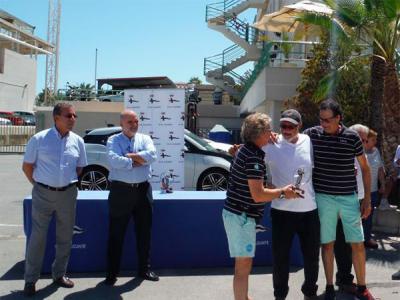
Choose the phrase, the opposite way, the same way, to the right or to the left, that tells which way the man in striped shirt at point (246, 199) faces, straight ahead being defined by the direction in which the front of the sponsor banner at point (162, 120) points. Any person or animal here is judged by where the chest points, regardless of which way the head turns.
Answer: to the left

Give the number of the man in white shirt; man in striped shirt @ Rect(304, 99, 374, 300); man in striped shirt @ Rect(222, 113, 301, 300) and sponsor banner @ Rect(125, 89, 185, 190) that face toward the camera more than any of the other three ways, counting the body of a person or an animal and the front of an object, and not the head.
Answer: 3

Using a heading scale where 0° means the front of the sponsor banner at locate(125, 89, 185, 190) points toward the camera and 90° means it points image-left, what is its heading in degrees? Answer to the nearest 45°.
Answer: approximately 0°

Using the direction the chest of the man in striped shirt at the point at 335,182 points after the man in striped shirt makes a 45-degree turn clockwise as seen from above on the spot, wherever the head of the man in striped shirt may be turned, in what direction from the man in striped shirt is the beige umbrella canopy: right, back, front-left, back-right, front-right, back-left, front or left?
back-right

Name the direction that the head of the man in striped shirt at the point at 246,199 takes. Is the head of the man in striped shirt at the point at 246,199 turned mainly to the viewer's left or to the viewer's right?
to the viewer's right

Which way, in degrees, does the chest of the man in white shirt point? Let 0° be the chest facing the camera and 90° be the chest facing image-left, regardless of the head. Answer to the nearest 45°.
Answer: approximately 0°

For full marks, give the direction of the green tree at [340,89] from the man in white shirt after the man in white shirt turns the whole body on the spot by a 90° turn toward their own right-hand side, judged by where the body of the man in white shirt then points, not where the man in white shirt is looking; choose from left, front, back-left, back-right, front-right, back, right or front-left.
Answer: right

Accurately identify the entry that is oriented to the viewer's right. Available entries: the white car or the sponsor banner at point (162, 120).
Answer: the white car

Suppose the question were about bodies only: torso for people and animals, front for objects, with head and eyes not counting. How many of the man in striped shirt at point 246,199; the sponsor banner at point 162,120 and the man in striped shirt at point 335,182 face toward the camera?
2

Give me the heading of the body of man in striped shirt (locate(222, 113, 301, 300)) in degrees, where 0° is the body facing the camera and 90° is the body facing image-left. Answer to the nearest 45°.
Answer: approximately 270°

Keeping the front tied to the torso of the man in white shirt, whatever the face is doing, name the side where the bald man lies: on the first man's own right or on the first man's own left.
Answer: on the first man's own right

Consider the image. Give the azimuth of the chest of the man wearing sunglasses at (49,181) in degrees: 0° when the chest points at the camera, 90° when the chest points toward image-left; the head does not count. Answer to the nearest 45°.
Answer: approximately 315°

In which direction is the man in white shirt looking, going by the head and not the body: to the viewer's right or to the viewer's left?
to the viewer's left

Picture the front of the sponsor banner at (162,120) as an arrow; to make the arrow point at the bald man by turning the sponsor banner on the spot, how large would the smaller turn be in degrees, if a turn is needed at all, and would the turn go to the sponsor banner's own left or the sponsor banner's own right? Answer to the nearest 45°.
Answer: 0° — it already faces them
